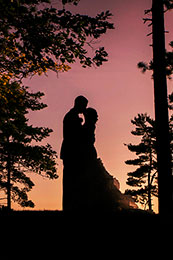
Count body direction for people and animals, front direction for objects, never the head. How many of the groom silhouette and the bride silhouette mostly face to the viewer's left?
1

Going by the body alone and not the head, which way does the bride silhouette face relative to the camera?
to the viewer's left

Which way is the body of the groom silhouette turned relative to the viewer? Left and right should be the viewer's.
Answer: facing to the right of the viewer

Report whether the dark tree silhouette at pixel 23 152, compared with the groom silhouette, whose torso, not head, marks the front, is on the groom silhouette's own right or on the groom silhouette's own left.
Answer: on the groom silhouette's own left

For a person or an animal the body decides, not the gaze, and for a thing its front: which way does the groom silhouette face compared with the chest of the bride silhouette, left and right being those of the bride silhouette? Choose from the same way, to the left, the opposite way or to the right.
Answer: the opposite way
